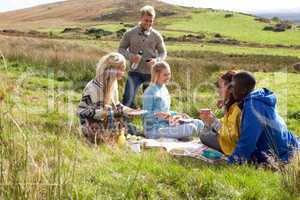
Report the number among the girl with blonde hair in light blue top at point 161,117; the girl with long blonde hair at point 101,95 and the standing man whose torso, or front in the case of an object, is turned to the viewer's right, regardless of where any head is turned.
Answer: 2

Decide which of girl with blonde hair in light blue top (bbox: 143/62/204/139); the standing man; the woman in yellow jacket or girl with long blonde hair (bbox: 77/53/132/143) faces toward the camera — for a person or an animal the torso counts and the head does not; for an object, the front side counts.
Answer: the standing man

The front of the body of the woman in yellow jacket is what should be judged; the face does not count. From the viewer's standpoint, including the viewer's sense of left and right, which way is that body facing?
facing to the left of the viewer

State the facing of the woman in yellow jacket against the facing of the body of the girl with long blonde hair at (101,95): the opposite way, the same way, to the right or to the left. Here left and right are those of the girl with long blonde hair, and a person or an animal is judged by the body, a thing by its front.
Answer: the opposite way

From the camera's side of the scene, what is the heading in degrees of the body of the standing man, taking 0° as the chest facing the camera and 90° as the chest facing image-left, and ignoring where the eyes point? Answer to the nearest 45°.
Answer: approximately 0°

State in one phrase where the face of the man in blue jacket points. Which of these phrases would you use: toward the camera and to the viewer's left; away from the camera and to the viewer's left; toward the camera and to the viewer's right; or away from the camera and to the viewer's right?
away from the camera and to the viewer's left

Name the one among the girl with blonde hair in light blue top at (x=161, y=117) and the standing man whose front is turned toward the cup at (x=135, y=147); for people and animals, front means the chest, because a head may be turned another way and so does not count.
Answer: the standing man

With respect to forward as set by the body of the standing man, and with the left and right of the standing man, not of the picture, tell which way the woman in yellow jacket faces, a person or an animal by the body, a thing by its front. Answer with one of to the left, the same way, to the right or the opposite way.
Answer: to the right

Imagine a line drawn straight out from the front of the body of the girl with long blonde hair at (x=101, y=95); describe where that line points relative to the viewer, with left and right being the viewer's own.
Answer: facing to the right of the viewer

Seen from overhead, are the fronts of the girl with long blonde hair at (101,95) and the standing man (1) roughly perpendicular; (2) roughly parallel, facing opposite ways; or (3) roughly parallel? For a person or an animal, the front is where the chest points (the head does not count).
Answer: roughly perpendicular

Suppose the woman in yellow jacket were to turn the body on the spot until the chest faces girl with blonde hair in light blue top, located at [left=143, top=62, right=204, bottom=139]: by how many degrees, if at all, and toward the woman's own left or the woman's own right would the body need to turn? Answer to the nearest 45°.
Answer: approximately 45° to the woman's own right

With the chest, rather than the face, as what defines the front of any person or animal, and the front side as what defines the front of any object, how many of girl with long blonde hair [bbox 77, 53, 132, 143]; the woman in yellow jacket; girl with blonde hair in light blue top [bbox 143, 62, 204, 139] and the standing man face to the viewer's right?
2

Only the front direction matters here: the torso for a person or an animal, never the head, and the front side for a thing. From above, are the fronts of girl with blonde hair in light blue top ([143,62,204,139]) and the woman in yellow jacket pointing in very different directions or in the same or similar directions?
very different directions

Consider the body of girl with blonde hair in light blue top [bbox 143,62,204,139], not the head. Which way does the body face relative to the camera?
to the viewer's right

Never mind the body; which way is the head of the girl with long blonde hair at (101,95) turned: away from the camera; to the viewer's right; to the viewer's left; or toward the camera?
to the viewer's right
